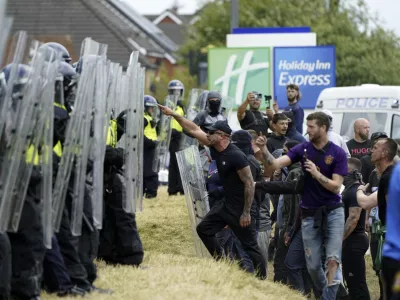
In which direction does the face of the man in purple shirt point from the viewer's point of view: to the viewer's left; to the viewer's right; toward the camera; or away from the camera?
to the viewer's left

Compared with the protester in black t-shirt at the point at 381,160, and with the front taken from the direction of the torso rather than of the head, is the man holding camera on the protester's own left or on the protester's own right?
on the protester's own right

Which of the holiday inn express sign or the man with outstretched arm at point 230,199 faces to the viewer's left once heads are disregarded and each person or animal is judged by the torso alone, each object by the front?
the man with outstretched arm

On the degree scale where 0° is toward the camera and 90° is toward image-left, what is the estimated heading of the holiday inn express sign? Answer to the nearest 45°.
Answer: approximately 0°

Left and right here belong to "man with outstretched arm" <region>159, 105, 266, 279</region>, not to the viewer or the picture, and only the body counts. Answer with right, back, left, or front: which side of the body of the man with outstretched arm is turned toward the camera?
left

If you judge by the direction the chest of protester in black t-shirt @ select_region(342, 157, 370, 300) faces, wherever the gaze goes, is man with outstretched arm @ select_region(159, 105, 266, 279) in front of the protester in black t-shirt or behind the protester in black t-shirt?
in front

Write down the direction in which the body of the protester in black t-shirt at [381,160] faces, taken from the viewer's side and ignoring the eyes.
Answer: to the viewer's left

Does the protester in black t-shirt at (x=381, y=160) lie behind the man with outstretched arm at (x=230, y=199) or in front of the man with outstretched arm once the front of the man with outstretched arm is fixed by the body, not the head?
behind

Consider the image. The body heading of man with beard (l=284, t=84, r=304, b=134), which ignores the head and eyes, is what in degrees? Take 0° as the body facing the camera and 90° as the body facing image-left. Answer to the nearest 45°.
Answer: approximately 45°

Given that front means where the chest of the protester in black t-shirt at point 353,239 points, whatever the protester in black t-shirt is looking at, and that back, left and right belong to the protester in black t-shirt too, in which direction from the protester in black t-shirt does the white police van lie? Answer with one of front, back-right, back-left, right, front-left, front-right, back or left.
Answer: right

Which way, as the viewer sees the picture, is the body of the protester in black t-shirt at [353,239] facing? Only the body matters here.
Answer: to the viewer's left

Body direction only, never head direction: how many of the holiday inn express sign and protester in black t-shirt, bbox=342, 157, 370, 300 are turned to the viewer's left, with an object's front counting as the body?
1
